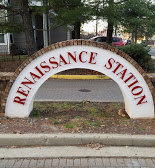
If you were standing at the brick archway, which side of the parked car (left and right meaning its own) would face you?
left

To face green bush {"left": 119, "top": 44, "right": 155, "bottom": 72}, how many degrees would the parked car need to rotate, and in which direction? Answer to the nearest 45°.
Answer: approximately 90° to its left

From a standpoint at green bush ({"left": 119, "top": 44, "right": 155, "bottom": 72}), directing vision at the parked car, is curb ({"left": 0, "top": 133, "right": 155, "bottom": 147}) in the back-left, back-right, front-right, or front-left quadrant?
back-left

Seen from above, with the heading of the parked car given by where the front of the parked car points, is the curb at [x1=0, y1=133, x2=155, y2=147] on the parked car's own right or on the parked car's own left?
on the parked car's own left

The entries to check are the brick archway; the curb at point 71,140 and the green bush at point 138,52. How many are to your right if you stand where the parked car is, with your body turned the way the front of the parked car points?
0

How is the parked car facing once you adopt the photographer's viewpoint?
facing to the left of the viewer
